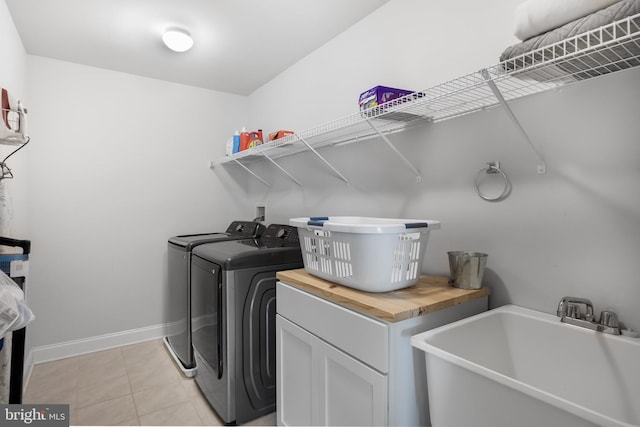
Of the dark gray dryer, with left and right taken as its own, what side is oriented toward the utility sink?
left

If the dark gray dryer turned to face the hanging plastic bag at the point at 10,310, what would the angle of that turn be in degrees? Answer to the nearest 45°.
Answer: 0° — it already faces it

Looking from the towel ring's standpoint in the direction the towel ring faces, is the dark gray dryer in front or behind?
in front

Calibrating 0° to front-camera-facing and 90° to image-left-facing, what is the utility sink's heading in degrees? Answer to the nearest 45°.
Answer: approximately 45°

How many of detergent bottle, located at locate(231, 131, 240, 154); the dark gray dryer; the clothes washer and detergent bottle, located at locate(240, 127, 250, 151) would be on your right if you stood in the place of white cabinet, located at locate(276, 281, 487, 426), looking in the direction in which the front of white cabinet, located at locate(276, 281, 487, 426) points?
4

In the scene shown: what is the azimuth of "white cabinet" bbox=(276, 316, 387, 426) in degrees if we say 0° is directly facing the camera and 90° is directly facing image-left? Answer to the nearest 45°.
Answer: approximately 45°

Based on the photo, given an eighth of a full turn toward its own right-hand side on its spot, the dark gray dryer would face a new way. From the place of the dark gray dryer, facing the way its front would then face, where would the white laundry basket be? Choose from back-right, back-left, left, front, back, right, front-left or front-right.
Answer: back-left

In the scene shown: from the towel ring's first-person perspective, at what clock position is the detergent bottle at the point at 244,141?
The detergent bottle is roughly at 2 o'clock from the towel ring.
